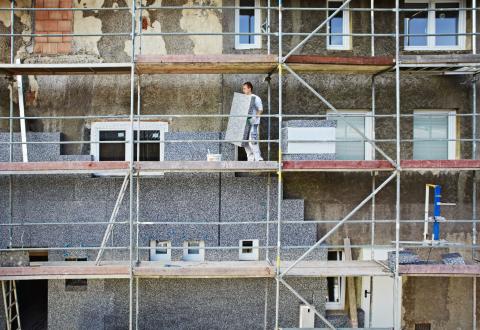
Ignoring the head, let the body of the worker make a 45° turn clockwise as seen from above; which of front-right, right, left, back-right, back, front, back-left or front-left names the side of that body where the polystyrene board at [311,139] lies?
back-right

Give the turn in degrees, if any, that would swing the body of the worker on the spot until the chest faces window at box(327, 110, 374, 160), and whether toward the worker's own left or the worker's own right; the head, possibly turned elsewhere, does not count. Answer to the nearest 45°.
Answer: approximately 135° to the worker's own right

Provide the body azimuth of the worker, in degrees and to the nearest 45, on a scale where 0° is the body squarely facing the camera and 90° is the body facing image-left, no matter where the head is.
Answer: approximately 90°

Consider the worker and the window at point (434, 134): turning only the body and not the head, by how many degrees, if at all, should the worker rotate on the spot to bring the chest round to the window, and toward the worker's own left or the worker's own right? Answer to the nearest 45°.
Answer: approximately 180°

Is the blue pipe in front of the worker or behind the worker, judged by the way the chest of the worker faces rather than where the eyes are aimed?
behind

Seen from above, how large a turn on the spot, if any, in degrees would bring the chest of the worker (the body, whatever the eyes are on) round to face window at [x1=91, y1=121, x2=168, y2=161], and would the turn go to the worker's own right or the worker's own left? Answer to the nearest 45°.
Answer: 0° — they already face it

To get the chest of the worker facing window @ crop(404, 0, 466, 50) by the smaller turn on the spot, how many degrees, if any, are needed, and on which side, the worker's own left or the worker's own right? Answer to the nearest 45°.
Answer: approximately 180°
